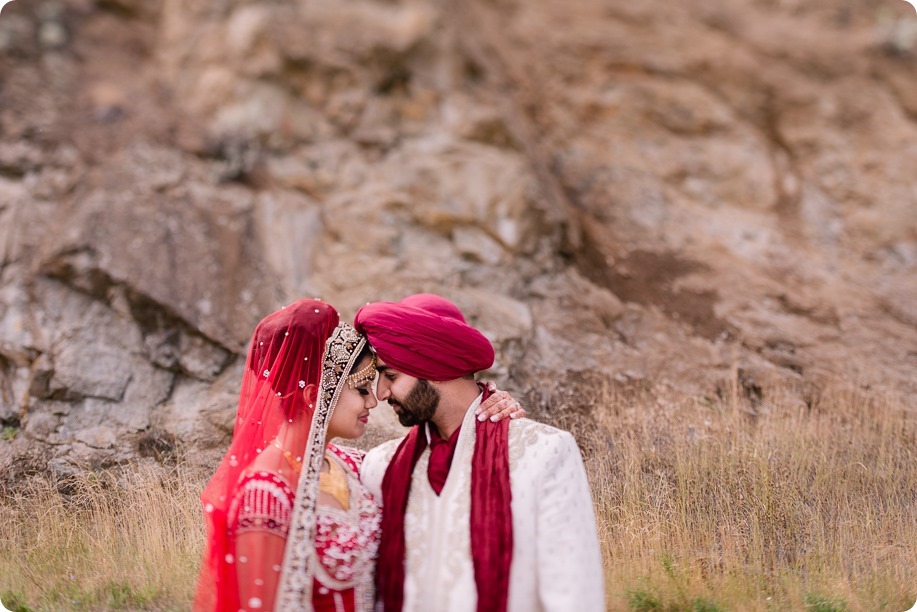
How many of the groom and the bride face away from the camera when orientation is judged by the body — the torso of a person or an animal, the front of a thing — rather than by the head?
0

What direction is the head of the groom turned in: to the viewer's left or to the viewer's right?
to the viewer's left

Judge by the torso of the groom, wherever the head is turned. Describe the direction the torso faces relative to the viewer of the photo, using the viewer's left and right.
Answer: facing the viewer and to the left of the viewer
